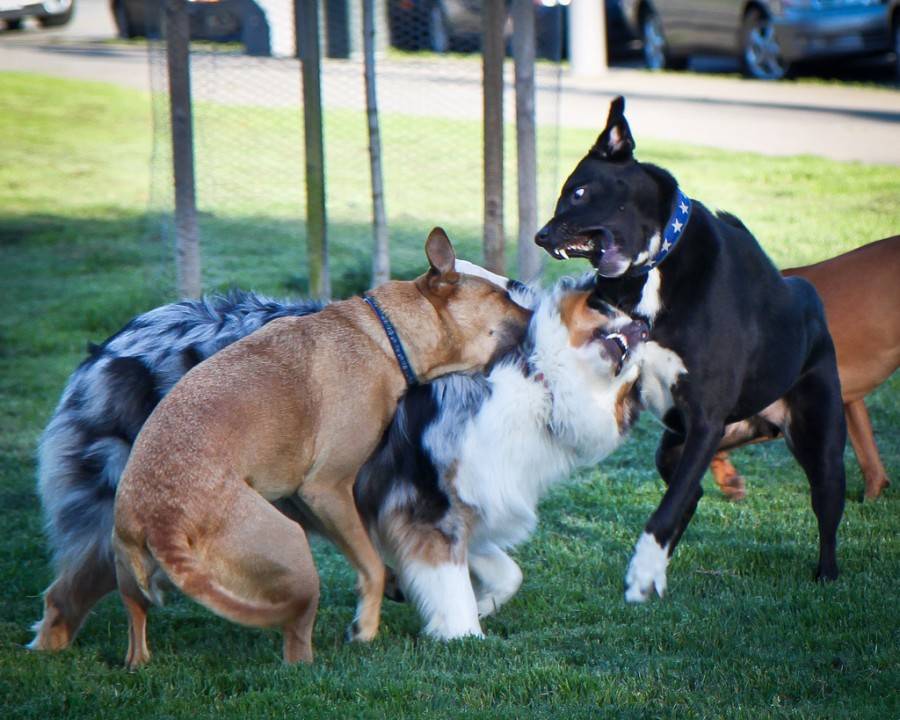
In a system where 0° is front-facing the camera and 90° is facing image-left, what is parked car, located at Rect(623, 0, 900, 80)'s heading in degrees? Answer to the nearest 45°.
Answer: approximately 315°

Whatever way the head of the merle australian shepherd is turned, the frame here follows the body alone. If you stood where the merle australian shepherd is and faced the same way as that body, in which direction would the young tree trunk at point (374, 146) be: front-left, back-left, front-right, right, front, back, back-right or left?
back-left

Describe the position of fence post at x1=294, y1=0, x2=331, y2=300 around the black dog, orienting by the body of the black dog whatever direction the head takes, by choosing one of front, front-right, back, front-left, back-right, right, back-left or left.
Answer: right

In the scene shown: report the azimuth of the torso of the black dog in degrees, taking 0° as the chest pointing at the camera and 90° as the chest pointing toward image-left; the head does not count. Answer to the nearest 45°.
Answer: approximately 45°

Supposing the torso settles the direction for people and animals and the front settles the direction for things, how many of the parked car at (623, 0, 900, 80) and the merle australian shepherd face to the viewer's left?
0

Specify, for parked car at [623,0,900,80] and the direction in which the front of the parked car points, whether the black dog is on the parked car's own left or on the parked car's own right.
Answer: on the parked car's own right

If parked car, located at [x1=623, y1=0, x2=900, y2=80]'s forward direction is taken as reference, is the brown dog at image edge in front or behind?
in front

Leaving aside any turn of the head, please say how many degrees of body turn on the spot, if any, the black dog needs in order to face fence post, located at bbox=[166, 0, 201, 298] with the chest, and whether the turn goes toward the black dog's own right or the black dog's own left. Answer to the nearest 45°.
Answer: approximately 90° to the black dog's own right
